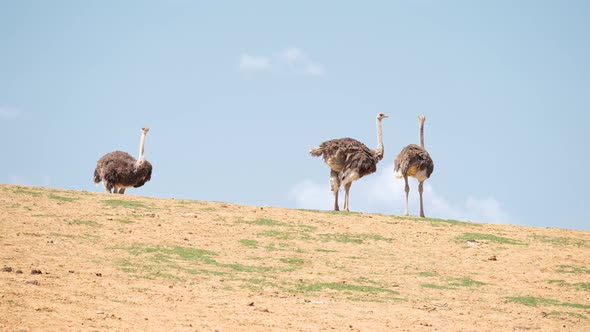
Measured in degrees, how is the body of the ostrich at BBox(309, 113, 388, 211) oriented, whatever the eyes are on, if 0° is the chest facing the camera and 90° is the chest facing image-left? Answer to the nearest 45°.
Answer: approximately 270°

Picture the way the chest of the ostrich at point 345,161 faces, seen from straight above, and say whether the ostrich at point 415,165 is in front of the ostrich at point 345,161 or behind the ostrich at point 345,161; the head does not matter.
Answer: in front

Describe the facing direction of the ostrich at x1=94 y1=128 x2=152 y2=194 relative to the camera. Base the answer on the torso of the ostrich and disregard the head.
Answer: to the viewer's right

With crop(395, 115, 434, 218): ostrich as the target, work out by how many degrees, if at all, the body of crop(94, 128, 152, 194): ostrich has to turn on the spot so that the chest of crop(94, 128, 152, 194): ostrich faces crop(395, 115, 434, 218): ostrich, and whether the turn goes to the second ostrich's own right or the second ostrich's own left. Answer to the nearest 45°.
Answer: approximately 45° to the second ostrich's own right

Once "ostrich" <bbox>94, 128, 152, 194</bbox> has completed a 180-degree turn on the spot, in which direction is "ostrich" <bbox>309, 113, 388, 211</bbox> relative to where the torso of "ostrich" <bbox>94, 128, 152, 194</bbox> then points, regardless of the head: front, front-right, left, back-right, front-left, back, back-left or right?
back-left
